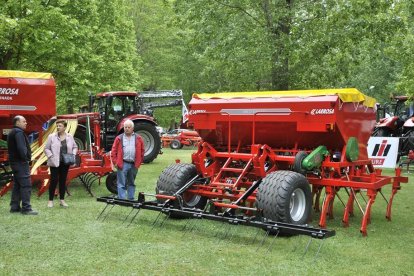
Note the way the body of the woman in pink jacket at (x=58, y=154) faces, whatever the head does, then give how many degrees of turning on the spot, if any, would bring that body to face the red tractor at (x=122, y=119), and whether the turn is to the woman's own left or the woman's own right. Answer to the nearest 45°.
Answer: approximately 180°

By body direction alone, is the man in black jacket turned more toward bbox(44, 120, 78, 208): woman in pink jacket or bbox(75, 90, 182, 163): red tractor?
the woman in pink jacket

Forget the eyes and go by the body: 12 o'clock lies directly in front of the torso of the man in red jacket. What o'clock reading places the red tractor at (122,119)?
The red tractor is roughly at 6 o'clock from the man in red jacket.

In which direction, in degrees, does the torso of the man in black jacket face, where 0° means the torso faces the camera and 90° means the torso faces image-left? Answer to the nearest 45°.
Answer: approximately 270°

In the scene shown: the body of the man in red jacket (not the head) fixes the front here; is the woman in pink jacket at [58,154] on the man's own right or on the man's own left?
on the man's own right

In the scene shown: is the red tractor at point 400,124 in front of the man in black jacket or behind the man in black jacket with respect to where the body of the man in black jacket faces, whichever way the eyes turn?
in front

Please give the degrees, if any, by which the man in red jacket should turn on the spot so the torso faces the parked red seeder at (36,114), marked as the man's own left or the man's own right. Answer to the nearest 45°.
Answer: approximately 135° to the man's own right

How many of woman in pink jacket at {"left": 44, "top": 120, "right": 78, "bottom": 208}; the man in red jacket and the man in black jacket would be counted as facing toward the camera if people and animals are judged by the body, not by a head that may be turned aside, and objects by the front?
2

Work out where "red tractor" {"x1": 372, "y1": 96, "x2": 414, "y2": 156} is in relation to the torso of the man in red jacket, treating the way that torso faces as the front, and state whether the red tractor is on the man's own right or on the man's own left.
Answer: on the man's own left

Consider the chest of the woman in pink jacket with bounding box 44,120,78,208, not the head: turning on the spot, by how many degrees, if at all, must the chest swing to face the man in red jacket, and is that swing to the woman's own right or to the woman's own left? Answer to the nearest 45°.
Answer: approximately 90° to the woman's own left

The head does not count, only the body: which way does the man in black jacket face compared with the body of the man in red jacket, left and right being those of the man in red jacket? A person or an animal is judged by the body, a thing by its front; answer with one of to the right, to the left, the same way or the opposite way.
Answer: to the left
